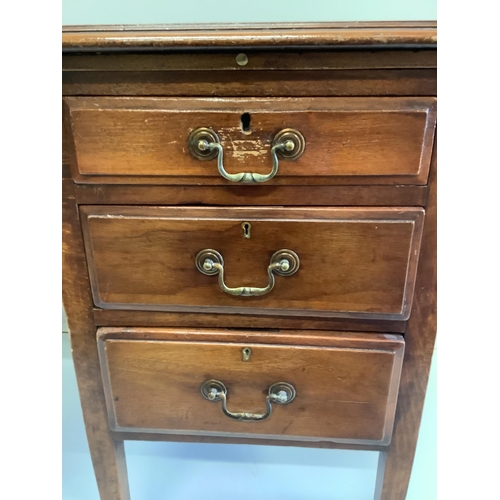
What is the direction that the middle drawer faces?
toward the camera

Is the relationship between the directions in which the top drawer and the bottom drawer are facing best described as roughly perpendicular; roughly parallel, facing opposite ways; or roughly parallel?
roughly parallel

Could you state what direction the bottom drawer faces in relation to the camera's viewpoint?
facing the viewer

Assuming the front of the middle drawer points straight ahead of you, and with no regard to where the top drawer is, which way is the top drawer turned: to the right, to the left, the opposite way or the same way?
the same way

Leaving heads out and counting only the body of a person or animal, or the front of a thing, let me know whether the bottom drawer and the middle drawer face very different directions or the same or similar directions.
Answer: same or similar directions
